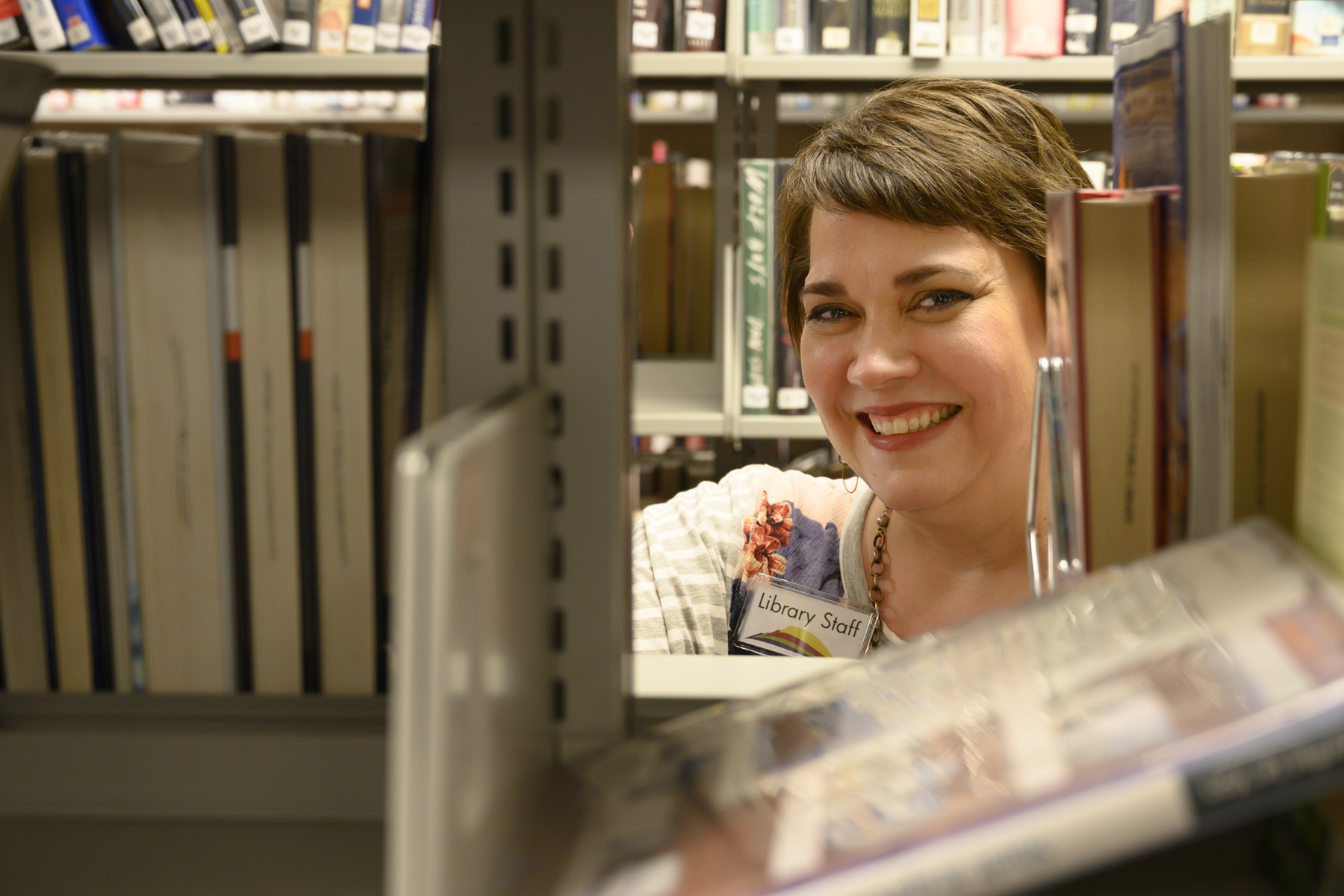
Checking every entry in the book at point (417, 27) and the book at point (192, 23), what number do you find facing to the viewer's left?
0

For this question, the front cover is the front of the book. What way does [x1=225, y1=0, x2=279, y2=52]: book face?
to the viewer's right

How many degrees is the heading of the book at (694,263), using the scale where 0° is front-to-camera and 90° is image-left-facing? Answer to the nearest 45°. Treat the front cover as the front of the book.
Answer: approximately 270°

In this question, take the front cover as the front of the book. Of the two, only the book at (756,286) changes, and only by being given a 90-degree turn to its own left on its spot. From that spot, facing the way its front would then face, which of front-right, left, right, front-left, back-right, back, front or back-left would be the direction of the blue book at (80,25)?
left

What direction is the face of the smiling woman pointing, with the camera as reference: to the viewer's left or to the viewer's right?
to the viewer's left
